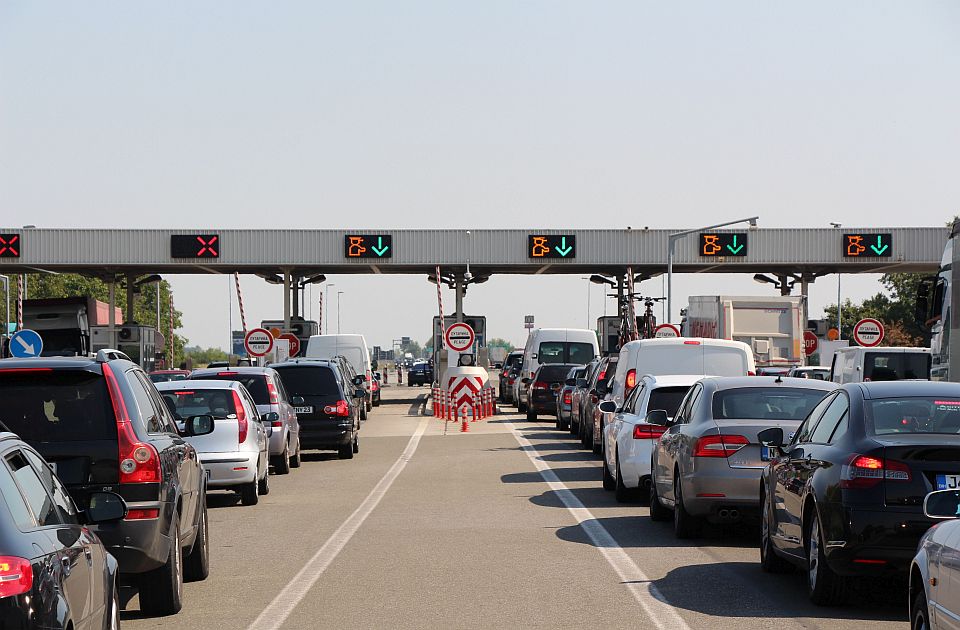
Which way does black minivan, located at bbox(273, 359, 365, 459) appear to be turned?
away from the camera

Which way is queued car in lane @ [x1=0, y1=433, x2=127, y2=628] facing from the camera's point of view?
away from the camera

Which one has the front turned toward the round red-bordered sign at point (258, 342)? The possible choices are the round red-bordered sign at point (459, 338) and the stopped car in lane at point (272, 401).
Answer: the stopped car in lane

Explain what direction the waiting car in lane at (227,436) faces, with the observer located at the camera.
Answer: facing away from the viewer

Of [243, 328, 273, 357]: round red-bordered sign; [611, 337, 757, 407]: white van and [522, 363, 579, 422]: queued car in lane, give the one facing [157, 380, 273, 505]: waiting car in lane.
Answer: the round red-bordered sign

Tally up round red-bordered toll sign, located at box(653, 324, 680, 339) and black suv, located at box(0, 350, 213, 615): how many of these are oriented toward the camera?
1

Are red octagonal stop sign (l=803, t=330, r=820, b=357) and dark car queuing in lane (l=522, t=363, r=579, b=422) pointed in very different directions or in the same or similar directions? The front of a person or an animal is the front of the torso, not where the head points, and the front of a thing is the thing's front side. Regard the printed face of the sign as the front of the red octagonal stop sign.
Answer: very different directions

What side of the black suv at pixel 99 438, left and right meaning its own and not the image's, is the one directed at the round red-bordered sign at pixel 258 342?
front

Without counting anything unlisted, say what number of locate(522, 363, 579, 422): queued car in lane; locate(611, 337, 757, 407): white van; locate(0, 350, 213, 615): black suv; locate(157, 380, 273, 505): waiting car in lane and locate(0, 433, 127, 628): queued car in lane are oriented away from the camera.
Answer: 5

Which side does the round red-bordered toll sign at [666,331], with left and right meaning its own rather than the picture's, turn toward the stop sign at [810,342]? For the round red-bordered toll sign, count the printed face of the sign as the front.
left

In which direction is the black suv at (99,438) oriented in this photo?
away from the camera

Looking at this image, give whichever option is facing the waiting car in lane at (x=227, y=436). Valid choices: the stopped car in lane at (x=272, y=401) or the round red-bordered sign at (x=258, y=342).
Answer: the round red-bordered sign

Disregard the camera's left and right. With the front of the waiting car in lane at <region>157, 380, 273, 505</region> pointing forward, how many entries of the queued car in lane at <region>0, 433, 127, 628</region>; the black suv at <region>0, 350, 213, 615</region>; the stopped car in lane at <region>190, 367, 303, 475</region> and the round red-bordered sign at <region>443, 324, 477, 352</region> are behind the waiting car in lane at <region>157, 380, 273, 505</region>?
2

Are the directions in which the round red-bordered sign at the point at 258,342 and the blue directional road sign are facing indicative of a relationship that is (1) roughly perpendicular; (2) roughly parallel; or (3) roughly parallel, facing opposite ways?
roughly parallel

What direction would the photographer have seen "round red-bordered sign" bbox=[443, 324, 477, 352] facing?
facing the viewer

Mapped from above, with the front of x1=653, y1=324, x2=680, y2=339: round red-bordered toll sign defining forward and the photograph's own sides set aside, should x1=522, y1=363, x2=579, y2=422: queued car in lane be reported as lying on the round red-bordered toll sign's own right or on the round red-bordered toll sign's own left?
on the round red-bordered toll sign's own right

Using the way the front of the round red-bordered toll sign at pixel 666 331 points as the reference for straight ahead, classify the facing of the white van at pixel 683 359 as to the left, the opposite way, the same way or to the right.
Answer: the opposite way

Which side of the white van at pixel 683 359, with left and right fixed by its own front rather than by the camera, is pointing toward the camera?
back

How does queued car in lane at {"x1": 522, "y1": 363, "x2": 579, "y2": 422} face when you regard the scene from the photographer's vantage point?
facing away from the viewer

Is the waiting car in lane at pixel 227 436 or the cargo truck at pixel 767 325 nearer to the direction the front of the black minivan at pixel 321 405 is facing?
the cargo truck

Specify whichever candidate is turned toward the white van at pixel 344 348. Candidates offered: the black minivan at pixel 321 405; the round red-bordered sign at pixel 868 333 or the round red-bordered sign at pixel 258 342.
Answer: the black minivan
